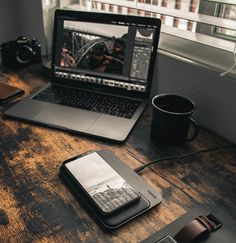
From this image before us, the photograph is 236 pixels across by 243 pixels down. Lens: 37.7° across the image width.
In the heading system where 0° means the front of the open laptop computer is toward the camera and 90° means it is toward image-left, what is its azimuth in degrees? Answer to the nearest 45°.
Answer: approximately 45°

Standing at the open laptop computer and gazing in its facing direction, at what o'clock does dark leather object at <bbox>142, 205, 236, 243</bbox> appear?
The dark leather object is roughly at 10 o'clock from the open laptop computer.
